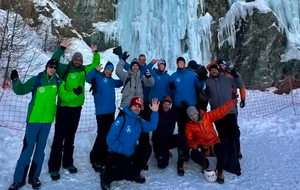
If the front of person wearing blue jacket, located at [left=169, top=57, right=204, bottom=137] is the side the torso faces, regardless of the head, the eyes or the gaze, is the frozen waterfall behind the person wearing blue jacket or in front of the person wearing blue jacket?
behind

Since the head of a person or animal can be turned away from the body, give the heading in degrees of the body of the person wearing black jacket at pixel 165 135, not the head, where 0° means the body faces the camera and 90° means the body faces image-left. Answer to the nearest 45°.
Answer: approximately 0°

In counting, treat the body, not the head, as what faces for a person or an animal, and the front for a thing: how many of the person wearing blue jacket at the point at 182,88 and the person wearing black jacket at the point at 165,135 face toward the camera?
2

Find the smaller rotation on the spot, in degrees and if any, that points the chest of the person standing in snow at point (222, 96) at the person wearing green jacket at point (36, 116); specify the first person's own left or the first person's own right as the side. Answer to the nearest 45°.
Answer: approximately 45° to the first person's own right

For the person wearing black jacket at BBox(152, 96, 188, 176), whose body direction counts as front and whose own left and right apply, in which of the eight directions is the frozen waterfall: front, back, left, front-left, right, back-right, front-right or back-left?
back

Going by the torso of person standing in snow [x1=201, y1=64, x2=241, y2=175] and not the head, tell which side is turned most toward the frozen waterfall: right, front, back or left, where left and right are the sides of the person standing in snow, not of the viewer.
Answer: back
